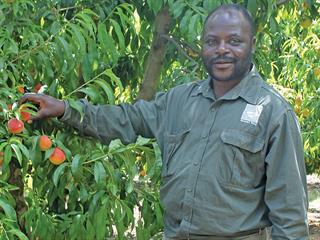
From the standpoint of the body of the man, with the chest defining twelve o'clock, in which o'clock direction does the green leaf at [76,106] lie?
The green leaf is roughly at 2 o'clock from the man.

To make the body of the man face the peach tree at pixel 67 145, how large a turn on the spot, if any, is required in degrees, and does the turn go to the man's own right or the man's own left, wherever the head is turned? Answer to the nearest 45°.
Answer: approximately 45° to the man's own right

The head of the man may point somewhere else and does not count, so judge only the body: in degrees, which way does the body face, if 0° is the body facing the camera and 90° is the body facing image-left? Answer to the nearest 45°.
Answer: approximately 45°

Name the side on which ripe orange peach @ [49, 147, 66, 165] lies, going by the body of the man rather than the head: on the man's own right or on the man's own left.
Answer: on the man's own right
